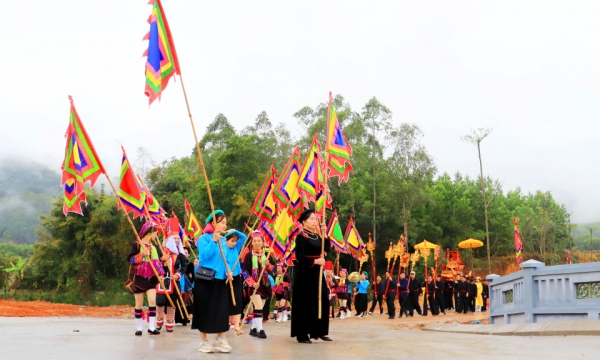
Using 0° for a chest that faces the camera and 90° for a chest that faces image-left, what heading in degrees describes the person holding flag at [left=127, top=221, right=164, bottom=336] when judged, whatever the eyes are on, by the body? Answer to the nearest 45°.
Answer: approximately 315°

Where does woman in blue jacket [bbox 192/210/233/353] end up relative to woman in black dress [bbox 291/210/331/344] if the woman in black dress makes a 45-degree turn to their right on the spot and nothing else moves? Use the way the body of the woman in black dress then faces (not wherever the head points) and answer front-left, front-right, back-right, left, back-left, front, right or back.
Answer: front-right

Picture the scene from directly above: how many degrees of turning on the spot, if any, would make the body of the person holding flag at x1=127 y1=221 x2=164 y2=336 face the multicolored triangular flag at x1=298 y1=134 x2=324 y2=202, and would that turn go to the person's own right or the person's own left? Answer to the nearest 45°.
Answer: approximately 90° to the person's own left

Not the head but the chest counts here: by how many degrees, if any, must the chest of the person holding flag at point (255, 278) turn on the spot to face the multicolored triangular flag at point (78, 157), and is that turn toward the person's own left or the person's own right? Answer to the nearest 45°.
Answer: approximately 90° to the person's own right

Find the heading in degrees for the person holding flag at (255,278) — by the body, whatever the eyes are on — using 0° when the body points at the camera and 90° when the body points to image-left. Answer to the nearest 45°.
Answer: approximately 0°
